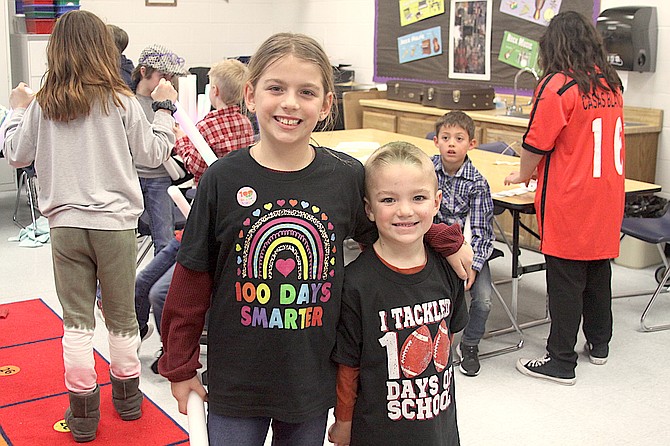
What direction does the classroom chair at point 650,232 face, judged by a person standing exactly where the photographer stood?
facing to the left of the viewer

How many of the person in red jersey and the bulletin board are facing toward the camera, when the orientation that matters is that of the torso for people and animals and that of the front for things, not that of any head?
1

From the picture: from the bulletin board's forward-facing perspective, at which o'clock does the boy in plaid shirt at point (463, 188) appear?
The boy in plaid shirt is roughly at 12 o'clock from the bulletin board.

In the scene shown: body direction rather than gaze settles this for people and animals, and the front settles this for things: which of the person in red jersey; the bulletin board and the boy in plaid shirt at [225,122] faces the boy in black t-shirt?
the bulletin board

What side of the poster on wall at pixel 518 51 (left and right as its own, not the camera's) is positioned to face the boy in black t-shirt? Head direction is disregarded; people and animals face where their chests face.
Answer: front

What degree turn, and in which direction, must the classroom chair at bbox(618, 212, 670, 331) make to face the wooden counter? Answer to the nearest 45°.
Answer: approximately 45° to its right

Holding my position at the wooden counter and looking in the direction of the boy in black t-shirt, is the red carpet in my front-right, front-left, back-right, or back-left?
front-right

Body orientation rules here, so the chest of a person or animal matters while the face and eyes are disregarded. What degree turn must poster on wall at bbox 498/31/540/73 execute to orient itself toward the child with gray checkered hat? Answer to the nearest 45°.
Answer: approximately 45° to its right

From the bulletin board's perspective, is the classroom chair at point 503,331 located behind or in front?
in front

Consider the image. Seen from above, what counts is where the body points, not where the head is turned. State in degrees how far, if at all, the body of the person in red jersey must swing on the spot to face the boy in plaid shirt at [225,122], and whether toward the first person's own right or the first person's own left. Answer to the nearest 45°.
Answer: approximately 45° to the first person's own left

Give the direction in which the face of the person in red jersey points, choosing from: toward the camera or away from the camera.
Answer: away from the camera

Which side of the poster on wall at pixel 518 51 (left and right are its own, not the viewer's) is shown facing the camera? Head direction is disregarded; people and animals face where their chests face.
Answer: front

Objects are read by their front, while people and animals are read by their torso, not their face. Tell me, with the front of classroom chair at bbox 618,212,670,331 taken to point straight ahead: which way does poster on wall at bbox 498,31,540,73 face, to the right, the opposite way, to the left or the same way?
to the left

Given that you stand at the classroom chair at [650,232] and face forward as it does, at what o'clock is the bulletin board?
The bulletin board is roughly at 2 o'clock from the classroom chair.

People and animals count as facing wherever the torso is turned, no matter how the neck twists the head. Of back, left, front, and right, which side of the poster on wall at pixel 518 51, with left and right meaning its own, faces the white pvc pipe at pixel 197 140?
front

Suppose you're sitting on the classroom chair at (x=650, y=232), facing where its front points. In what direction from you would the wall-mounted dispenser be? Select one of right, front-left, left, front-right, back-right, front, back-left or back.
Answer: right

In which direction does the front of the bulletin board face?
toward the camera

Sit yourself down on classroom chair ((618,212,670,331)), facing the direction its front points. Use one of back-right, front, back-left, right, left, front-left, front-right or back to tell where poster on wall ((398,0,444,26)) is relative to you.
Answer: front-right

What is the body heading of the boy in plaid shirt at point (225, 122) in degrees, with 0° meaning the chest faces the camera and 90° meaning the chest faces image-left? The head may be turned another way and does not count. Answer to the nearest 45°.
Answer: approximately 135°
